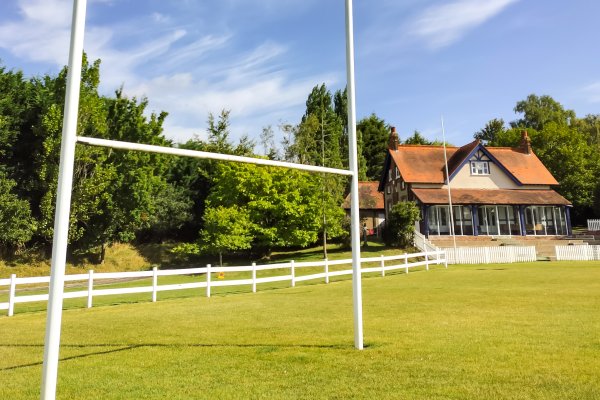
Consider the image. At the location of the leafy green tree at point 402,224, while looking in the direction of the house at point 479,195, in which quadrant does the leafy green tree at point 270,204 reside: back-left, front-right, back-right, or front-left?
back-left

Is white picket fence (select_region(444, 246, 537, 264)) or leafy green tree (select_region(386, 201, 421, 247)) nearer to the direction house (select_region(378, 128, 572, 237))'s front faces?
the white picket fence

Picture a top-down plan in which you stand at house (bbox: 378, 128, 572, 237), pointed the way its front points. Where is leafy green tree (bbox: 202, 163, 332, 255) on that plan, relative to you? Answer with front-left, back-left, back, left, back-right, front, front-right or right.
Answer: front-right

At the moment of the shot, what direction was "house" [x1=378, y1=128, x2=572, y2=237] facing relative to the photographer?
facing the viewer

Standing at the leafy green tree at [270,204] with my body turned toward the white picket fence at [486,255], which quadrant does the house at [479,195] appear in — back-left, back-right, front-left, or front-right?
front-left

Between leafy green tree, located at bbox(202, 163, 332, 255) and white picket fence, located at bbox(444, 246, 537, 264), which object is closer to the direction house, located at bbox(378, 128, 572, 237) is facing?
the white picket fence

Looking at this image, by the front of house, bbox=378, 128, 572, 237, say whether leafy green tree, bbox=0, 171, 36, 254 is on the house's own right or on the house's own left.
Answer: on the house's own right

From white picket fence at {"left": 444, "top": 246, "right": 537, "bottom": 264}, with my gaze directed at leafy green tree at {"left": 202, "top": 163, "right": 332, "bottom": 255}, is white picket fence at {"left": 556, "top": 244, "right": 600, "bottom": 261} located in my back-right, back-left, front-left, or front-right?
back-right

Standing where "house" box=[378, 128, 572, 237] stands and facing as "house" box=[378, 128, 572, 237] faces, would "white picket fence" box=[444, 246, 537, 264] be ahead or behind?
ahead

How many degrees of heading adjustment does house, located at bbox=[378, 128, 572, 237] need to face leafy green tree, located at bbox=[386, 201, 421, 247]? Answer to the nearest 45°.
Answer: approximately 45° to its right
